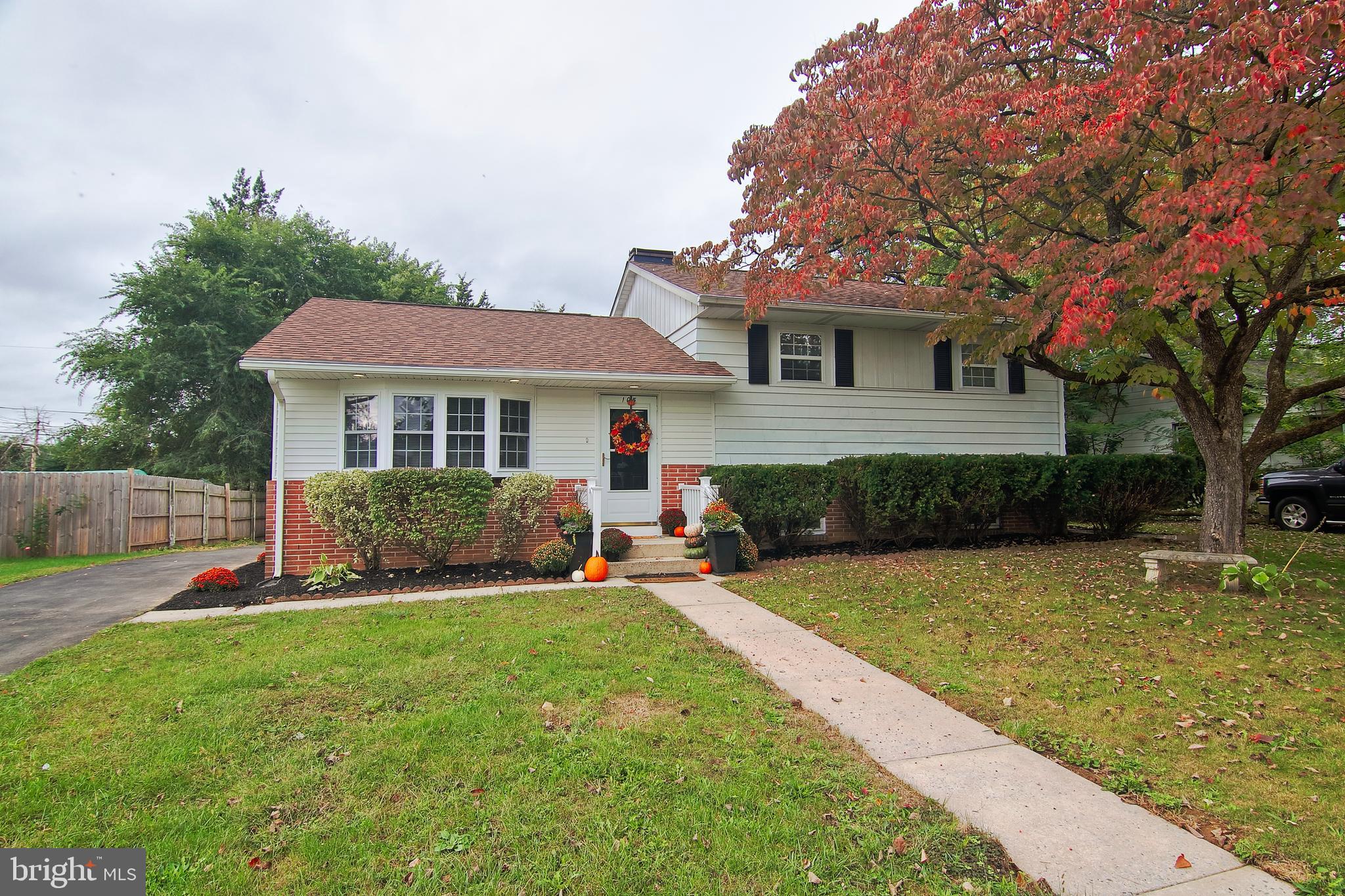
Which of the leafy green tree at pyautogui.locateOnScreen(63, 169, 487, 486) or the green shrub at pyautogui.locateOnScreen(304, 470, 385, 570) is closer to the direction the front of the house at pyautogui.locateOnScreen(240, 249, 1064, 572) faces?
the green shrub

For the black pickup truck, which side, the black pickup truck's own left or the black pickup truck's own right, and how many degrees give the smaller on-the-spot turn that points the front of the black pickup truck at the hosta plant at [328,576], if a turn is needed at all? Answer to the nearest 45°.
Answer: approximately 45° to the black pickup truck's own left

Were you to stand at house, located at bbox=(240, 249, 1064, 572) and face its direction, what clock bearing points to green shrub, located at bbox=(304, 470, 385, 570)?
The green shrub is roughly at 2 o'clock from the house.

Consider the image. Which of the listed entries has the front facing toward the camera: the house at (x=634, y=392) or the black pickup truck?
the house

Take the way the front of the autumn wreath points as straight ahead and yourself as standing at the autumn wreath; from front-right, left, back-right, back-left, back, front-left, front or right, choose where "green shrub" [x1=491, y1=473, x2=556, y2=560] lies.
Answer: front-right

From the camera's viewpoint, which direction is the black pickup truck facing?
to the viewer's left

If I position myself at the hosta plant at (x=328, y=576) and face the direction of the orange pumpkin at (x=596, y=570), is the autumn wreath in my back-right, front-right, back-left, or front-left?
front-left

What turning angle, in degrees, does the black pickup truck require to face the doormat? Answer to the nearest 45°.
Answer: approximately 45° to its left

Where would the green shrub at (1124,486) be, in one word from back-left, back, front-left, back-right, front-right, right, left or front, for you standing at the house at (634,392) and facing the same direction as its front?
left

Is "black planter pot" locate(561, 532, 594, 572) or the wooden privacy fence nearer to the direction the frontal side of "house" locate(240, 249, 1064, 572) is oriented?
the black planter pot

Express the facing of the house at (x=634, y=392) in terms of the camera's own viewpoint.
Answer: facing the viewer

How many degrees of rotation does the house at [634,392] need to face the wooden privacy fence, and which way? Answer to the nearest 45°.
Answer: approximately 90° to its right

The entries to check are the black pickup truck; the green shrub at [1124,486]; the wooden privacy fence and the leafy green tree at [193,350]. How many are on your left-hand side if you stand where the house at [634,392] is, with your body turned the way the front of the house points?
2

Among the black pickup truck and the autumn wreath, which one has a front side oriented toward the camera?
the autumn wreath

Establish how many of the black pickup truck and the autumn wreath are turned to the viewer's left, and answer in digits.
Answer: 1

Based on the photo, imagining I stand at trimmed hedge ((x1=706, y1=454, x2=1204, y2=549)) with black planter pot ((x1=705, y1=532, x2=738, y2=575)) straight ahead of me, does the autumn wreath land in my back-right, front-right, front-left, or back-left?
front-right

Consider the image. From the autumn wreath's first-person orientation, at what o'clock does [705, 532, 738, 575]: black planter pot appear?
The black planter pot is roughly at 11 o'clock from the autumn wreath.

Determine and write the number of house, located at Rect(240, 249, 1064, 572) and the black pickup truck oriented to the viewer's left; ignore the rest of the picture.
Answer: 1

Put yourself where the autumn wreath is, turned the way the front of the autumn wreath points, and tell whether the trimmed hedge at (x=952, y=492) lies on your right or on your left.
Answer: on your left
